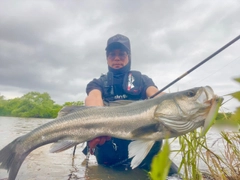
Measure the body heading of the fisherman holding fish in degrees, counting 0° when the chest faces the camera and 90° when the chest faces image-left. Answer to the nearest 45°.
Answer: approximately 0°

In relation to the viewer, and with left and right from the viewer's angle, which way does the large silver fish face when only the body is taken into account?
facing to the right of the viewer
